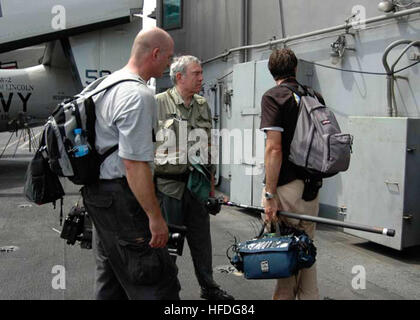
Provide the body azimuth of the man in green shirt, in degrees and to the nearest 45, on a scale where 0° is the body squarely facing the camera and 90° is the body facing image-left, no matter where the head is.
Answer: approximately 315°

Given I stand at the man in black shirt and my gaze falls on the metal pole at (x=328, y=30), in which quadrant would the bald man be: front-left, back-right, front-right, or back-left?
back-left

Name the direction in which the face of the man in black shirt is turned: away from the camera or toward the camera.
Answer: away from the camera

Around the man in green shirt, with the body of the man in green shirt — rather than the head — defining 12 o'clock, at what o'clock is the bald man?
The bald man is roughly at 2 o'clock from the man in green shirt.

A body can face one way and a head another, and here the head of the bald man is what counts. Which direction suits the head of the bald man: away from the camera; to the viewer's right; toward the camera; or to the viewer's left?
to the viewer's right

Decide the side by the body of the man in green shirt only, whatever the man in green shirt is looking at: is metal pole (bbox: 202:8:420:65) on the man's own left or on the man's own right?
on the man's own left

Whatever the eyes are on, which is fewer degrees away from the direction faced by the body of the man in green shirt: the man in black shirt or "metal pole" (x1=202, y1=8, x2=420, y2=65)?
the man in black shirt
